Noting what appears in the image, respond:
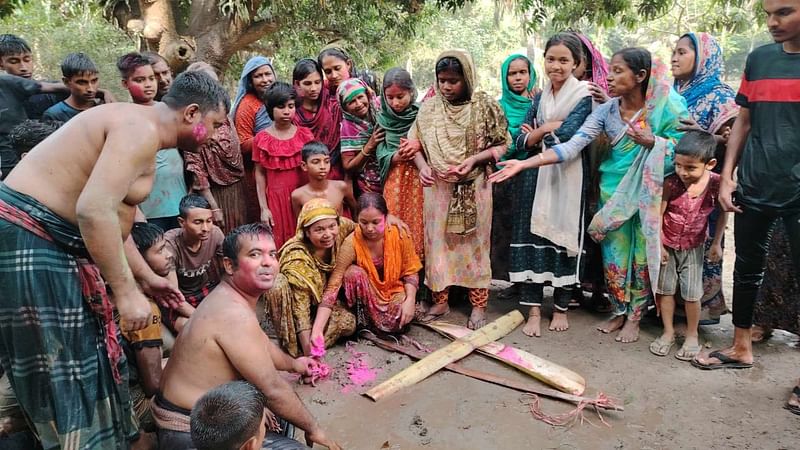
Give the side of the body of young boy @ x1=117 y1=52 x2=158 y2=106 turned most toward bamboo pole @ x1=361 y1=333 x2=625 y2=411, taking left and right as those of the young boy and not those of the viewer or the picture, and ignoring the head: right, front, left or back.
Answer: front

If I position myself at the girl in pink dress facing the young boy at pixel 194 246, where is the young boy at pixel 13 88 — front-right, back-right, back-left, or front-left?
front-right

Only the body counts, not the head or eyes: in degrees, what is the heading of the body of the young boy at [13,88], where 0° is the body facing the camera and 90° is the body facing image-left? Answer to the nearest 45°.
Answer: approximately 315°

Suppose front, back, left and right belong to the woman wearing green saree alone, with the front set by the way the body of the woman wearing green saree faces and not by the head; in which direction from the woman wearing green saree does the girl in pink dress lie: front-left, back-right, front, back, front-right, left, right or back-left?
front-right

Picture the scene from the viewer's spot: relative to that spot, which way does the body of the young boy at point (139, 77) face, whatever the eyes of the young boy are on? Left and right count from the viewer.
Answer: facing the viewer and to the right of the viewer

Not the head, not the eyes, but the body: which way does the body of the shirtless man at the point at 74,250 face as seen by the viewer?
to the viewer's right

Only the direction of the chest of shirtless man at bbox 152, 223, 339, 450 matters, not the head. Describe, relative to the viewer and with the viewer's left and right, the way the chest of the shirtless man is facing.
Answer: facing to the right of the viewer

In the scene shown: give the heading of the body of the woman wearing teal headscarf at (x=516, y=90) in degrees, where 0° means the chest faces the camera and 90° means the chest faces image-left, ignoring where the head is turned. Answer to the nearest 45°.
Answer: approximately 0°

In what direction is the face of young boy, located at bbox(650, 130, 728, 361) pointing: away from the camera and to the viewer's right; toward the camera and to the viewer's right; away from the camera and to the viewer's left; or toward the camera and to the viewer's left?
toward the camera and to the viewer's left

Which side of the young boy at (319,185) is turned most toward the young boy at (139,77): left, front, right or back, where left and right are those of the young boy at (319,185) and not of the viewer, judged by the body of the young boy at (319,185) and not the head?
right

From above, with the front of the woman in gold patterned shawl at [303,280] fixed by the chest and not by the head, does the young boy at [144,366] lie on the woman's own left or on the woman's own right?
on the woman's own right

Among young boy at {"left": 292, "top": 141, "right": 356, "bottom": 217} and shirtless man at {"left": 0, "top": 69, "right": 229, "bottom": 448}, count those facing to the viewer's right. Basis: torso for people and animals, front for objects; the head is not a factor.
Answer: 1

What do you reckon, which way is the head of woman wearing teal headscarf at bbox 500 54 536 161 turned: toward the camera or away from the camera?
toward the camera

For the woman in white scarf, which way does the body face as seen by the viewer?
toward the camera
